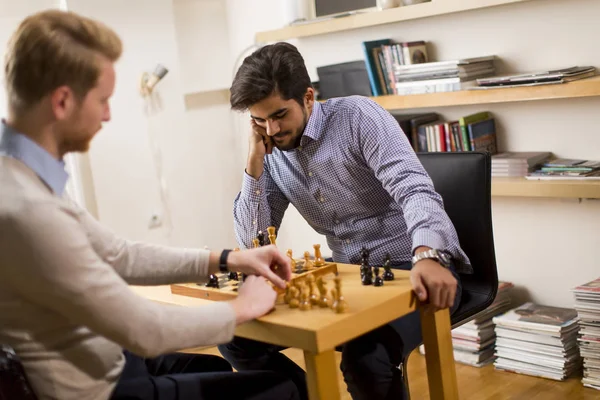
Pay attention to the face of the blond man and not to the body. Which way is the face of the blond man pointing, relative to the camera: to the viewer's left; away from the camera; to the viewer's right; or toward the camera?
to the viewer's right

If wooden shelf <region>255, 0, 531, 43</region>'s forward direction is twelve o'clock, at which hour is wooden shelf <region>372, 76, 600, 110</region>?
wooden shelf <region>372, 76, 600, 110</region> is roughly at 9 o'clock from wooden shelf <region>255, 0, 531, 43</region>.

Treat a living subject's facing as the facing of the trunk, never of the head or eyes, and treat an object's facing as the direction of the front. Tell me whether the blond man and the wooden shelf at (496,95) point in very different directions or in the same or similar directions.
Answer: very different directions

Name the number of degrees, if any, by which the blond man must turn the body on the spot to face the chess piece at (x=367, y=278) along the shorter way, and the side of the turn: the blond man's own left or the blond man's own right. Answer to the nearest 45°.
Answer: approximately 45° to the blond man's own left

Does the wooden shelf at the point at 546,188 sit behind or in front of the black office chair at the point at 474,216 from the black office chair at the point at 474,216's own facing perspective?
behind

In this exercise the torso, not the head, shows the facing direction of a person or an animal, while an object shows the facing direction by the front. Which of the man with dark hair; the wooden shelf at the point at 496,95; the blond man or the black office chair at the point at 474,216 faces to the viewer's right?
the blond man

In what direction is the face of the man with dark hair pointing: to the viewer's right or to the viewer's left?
to the viewer's left

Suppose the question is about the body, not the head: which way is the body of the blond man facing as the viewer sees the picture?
to the viewer's right

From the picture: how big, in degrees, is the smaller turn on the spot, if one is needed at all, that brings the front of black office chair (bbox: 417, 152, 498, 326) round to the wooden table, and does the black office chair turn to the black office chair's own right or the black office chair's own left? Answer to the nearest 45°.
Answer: approximately 45° to the black office chair's own left

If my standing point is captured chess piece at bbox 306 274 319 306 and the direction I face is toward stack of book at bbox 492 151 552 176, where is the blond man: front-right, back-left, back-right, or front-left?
back-left
